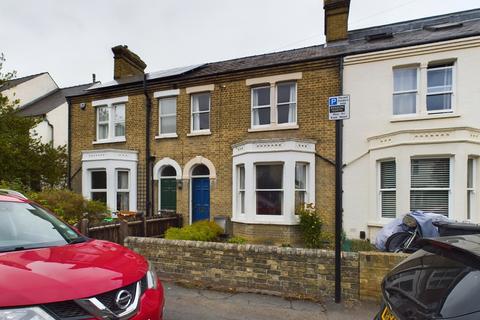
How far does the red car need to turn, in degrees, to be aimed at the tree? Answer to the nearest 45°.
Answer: approximately 135° to its left

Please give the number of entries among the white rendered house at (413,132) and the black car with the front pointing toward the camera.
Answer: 1

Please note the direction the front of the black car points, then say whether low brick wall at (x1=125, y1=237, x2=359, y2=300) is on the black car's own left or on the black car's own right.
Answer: on the black car's own left

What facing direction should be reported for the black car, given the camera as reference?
facing away from the viewer and to the right of the viewer

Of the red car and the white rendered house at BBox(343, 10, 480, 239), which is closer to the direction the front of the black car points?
the white rendered house

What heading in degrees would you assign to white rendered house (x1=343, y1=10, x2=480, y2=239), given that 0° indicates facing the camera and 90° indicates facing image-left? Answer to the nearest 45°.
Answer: approximately 0°

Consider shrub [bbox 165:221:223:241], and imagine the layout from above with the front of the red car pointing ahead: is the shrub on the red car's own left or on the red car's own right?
on the red car's own left

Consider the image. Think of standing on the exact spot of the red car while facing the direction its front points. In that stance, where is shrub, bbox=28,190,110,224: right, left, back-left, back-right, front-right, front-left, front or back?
back-left

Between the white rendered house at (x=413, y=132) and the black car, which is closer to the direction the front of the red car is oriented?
the black car
